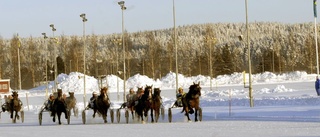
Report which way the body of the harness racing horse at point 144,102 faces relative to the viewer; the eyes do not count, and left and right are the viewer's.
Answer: facing the viewer and to the right of the viewer

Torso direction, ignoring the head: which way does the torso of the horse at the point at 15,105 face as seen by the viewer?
toward the camera

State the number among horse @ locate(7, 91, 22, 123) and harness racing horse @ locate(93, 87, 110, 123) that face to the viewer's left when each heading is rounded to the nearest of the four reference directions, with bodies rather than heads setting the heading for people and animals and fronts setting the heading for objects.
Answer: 0

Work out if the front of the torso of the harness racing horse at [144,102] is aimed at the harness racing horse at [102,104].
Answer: no

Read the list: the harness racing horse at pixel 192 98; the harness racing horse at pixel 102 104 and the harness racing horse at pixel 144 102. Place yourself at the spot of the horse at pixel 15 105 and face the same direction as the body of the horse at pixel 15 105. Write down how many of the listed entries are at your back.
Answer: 0

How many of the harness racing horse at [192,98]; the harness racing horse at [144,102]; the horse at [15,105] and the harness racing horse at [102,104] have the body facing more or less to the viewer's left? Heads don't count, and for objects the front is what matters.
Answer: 0

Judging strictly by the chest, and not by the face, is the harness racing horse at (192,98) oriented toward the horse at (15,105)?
no
